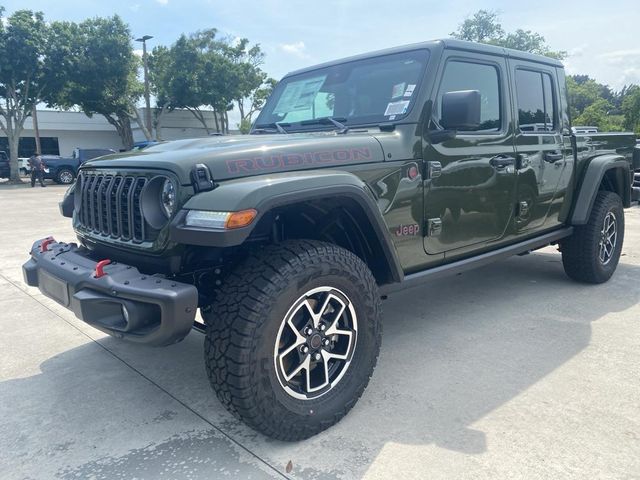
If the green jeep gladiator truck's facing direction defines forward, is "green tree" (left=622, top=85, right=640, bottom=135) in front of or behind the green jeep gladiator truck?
behind

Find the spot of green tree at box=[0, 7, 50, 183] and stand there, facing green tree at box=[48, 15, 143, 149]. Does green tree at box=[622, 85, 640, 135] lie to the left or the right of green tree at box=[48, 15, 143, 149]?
right

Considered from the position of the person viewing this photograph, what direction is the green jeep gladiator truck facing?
facing the viewer and to the left of the viewer

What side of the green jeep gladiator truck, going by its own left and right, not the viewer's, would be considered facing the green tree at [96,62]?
right

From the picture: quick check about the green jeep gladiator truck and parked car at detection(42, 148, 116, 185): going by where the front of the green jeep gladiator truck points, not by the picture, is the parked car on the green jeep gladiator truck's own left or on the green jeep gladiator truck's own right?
on the green jeep gladiator truck's own right

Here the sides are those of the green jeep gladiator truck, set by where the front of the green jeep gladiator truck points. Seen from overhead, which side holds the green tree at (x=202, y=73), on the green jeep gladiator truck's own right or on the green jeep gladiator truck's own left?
on the green jeep gladiator truck's own right

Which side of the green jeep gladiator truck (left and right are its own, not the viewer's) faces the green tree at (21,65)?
right
